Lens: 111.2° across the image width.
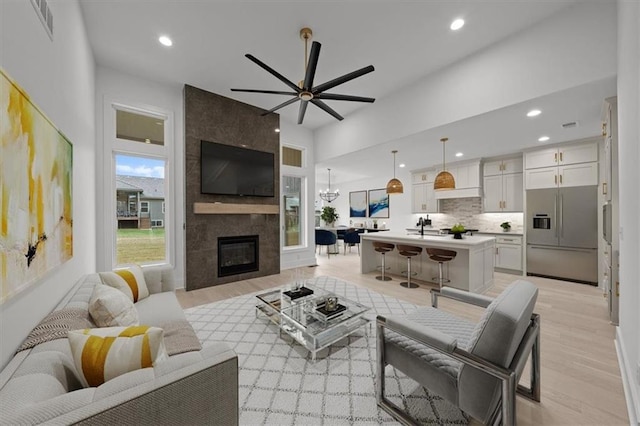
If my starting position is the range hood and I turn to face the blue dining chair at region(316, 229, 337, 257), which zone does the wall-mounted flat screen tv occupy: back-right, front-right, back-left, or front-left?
front-left

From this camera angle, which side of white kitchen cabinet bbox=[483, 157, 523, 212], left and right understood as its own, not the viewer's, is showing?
front

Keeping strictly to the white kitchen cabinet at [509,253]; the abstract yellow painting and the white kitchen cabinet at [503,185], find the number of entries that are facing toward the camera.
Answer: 2

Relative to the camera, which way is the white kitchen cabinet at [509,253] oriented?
toward the camera

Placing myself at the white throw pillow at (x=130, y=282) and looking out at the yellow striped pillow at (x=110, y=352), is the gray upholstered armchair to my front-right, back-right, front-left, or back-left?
front-left

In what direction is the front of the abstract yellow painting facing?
to the viewer's right

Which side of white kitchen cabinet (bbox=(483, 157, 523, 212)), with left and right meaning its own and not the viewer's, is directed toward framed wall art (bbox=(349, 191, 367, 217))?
right

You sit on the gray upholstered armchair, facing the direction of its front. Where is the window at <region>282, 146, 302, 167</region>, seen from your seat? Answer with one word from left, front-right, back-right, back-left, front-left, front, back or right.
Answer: front

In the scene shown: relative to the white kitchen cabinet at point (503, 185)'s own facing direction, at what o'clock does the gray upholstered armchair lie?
The gray upholstered armchair is roughly at 12 o'clock from the white kitchen cabinet.

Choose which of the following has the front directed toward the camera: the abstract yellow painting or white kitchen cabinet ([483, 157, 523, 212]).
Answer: the white kitchen cabinet

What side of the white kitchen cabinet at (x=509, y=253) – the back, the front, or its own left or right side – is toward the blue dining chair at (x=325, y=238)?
right
